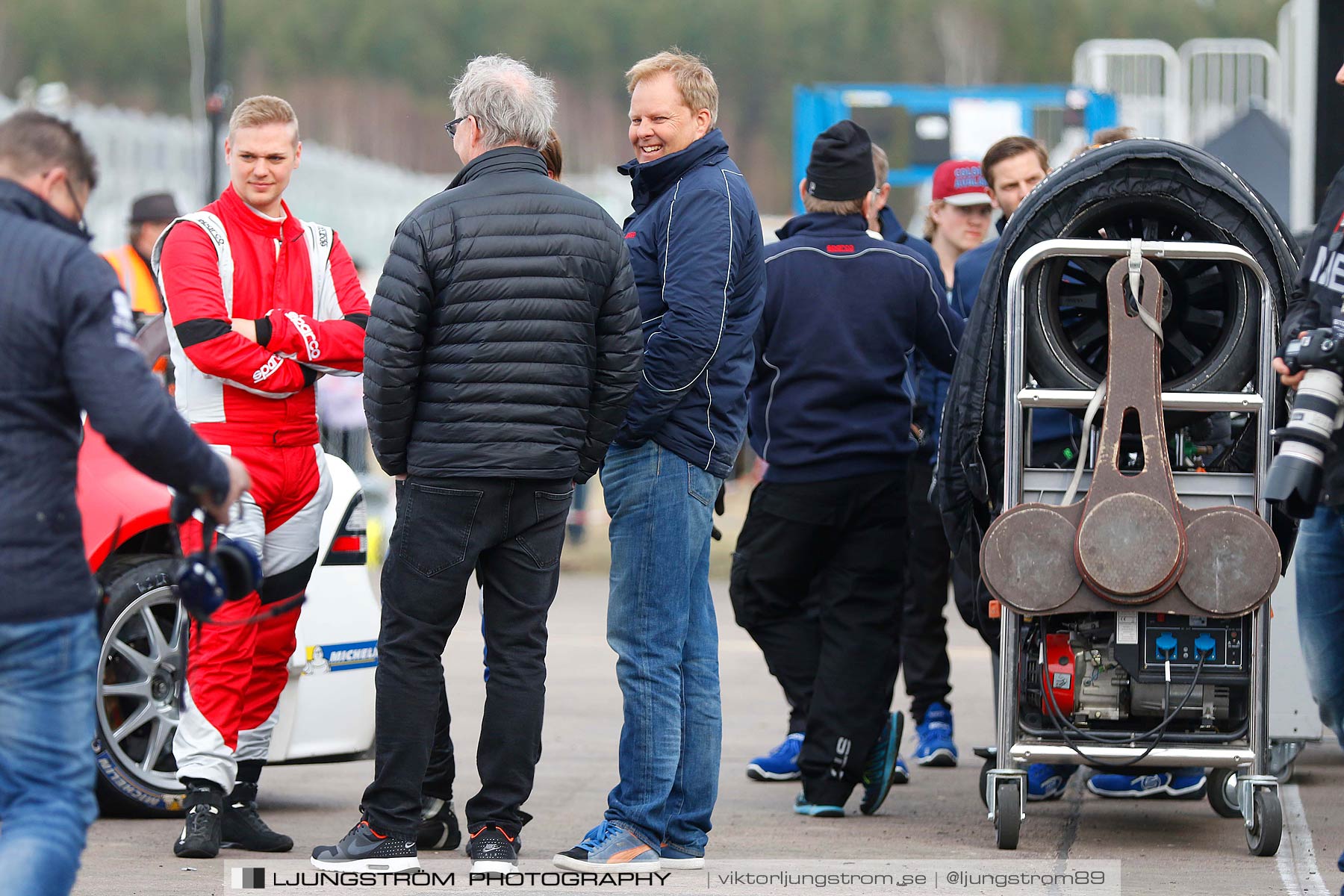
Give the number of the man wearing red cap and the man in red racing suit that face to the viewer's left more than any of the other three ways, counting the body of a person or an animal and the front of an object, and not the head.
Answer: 0

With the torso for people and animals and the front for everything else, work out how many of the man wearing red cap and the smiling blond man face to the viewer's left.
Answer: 1

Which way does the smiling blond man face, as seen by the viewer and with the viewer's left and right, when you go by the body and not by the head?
facing to the left of the viewer

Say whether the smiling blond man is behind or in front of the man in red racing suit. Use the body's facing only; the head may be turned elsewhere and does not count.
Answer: in front

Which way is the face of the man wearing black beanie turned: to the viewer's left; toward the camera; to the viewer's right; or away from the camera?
away from the camera

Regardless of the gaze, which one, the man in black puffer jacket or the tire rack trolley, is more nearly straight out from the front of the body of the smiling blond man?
the man in black puffer jacket

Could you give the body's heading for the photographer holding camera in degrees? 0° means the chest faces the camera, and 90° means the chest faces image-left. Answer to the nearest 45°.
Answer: approximately 45°

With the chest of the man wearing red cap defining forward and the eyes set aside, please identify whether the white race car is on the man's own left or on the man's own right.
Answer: on the man's own right

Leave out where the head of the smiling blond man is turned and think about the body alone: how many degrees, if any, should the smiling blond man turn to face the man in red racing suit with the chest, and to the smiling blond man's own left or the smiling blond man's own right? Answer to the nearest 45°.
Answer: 0° — they already face them

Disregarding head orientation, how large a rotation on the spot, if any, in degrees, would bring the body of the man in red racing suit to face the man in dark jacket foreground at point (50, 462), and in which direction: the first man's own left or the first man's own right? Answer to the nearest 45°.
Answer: approximately 45° to the first man's own right
